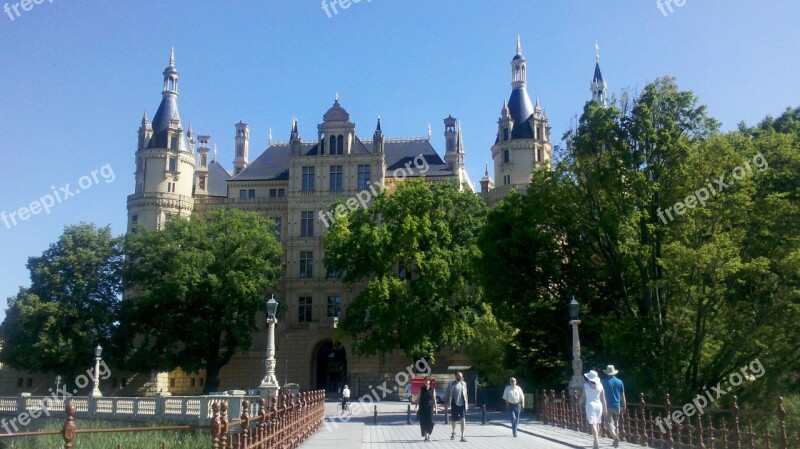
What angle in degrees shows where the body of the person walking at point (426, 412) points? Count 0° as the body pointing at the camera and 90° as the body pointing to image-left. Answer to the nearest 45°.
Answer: approximately 0°

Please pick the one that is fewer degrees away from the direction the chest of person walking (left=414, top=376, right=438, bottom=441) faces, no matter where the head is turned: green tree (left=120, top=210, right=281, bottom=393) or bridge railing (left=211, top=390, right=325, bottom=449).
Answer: the bridge railing

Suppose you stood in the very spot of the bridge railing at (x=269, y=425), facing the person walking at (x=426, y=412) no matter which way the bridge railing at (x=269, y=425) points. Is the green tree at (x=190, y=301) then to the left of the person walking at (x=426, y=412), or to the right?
left

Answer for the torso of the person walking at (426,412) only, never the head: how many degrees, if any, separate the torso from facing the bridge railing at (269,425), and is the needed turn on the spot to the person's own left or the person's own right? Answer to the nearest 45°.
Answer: approximately 45° to the person's own right

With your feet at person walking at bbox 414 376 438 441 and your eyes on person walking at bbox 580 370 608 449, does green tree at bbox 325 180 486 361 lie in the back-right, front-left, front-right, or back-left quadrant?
back-left

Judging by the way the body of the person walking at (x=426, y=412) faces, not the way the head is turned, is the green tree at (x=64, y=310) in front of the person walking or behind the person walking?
behind

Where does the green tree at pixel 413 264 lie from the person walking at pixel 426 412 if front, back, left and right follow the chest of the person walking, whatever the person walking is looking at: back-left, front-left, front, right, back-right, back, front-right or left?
back

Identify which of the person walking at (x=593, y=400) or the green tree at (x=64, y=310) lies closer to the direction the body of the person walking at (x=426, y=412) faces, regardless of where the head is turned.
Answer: the person walking
